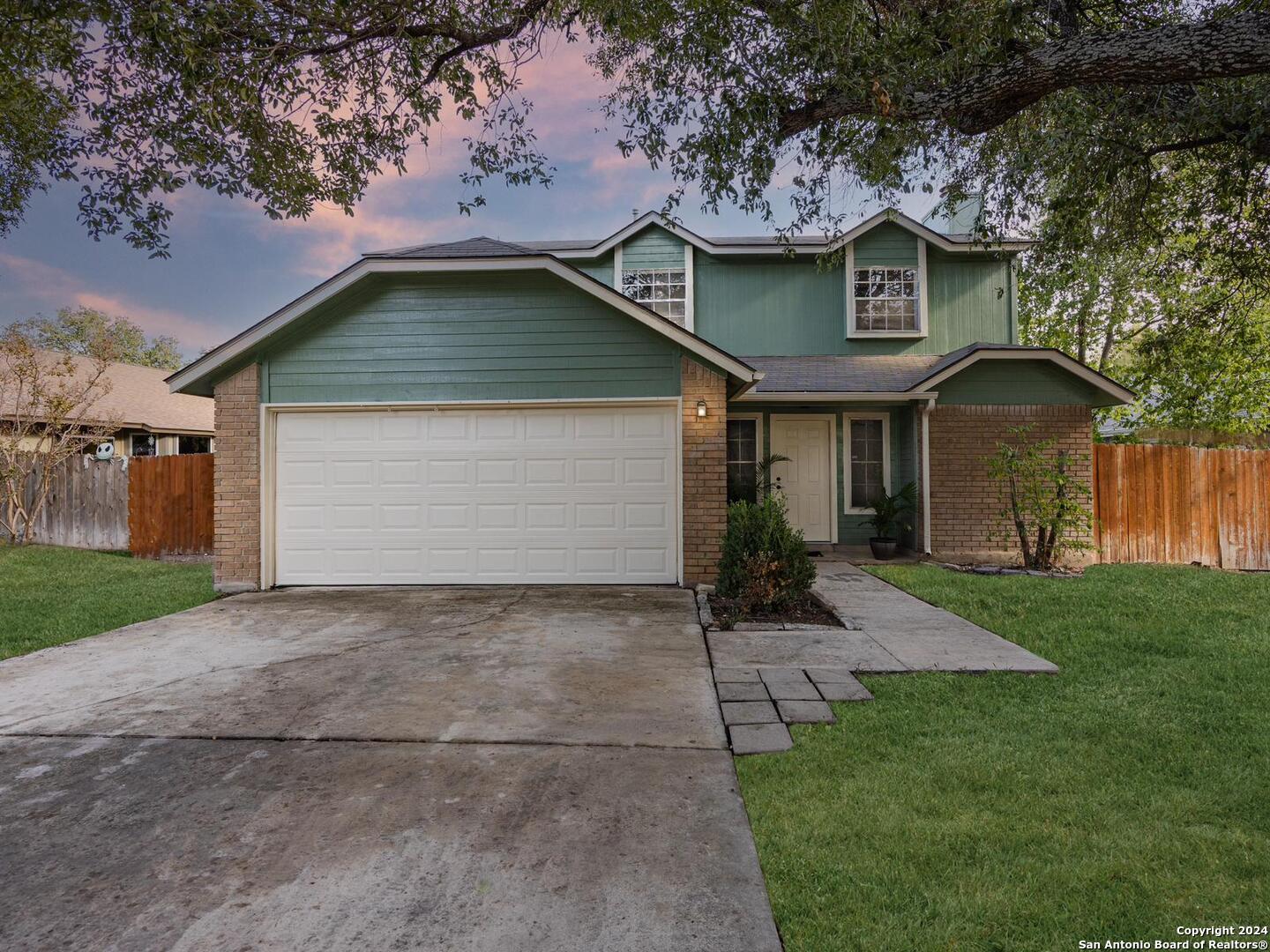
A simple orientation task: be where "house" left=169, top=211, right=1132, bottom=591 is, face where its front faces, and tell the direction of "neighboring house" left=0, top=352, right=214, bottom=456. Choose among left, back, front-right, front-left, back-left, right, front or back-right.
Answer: back-right

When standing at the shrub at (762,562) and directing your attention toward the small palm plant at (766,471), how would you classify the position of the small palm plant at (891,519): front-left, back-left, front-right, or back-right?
front-right

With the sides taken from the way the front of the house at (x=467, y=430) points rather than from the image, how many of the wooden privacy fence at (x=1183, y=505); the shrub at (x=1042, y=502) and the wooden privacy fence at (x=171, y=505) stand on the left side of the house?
2

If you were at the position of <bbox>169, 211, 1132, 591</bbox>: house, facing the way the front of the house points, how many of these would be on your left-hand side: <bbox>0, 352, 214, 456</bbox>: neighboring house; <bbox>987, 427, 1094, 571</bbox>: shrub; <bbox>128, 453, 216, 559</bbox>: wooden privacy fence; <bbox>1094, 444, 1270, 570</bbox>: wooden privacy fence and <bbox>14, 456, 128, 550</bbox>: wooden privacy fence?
2

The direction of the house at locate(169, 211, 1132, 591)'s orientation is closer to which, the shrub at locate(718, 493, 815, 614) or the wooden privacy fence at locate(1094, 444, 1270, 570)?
the shrub

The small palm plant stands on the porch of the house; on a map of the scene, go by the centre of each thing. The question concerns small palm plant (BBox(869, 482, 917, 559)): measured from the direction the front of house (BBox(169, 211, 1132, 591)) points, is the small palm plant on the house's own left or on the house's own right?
on the house's own left

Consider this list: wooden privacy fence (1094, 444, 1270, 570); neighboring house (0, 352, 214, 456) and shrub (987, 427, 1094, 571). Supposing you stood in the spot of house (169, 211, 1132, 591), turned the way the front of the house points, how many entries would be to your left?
2

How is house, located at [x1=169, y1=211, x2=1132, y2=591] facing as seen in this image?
toward the camera

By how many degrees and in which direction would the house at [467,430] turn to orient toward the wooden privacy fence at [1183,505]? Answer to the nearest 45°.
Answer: approximately 90° to its left

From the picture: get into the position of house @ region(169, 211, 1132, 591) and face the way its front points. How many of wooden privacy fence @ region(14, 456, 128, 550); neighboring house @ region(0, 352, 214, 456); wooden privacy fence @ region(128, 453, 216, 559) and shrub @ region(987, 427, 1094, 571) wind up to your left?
1

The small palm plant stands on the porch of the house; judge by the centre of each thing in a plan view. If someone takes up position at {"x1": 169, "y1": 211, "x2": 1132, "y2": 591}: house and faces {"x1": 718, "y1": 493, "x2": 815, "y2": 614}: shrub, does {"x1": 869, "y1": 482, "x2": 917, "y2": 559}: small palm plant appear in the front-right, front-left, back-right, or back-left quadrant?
front-left

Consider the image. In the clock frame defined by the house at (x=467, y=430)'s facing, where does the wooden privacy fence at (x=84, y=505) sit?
The wooden privacy fence is roughly at 4 o'clock from the house.

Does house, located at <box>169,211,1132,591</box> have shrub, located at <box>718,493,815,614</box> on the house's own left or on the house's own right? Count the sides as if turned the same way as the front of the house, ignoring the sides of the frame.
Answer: on the house's own left

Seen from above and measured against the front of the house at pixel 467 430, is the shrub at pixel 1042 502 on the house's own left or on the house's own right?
on the house's own left
